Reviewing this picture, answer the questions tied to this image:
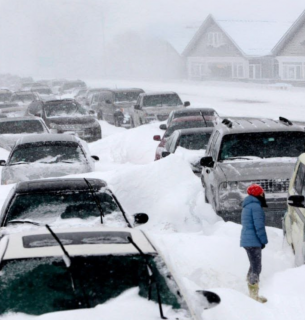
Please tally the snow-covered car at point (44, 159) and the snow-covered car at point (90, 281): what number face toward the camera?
2

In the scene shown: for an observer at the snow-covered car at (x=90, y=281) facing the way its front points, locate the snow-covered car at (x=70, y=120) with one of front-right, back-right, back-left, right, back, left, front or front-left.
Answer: back

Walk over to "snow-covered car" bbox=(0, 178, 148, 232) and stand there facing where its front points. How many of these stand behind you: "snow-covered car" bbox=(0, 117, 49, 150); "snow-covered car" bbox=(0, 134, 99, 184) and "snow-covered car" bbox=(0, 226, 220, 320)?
2

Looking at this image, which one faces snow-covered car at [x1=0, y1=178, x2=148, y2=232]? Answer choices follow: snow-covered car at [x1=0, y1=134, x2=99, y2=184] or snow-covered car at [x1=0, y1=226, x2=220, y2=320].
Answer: snow-covered car at [x1=0, y1=134, x2=99, y2=184]

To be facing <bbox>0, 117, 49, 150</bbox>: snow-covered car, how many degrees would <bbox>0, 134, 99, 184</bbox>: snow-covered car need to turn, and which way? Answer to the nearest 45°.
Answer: approximately 180°

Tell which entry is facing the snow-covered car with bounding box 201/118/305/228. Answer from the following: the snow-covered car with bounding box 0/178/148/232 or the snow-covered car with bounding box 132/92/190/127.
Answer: the snow-covered car with bounding box 132/92/190/127

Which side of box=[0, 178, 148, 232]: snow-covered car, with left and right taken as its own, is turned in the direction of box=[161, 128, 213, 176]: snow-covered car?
back

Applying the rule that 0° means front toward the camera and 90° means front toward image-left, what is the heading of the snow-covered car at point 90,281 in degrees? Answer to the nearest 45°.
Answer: approximately 0°

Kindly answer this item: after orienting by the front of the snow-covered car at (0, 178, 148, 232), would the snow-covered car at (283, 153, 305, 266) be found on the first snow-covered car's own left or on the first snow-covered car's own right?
on the first snow-covered car's own left

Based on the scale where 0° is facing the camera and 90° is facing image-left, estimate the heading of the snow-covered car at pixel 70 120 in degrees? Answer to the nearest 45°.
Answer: approximately 315°
